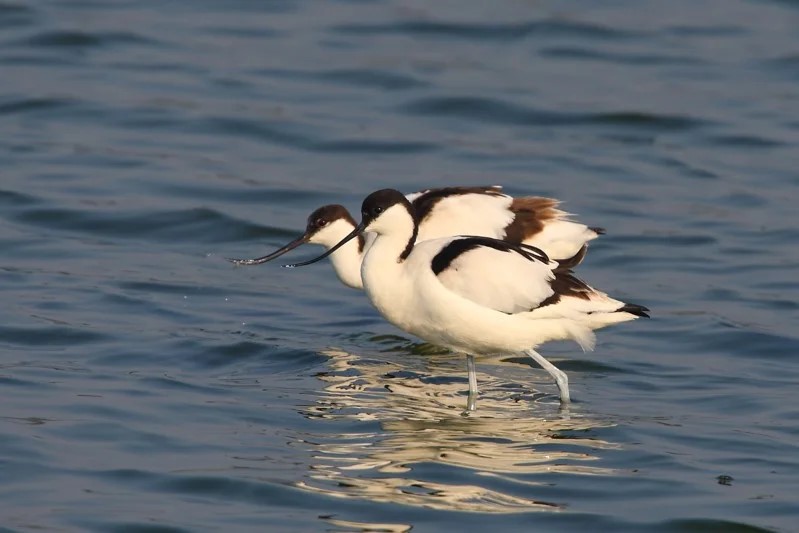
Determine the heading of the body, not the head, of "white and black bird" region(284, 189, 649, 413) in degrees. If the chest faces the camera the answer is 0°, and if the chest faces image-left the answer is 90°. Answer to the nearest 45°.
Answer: approximately 90°
